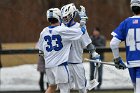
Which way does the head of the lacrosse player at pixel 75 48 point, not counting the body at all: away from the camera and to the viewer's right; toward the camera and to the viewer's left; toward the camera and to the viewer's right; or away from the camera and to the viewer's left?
toward the camera and to the viewer's left

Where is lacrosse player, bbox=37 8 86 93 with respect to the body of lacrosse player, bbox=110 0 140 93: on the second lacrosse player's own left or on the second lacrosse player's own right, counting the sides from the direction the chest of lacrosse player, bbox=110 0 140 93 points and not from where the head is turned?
on the second lacrosse player's own left

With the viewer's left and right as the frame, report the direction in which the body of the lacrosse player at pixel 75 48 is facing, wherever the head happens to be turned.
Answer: facing the viewer and to the left of the viewer

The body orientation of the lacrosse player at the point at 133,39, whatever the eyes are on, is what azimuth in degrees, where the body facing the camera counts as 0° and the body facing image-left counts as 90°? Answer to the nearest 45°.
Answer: approximately 180°

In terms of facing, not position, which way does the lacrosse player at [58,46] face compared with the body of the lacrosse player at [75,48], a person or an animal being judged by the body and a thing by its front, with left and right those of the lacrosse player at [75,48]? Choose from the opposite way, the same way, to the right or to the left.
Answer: the opposite way

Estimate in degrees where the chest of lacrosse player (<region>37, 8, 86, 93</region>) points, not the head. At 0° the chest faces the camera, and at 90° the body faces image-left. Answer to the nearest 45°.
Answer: approximately 225°
